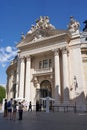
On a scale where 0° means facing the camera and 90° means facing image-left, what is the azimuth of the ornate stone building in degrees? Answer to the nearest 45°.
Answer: approximately 45°
